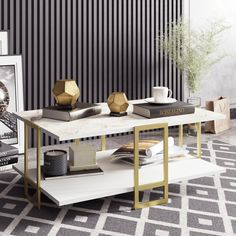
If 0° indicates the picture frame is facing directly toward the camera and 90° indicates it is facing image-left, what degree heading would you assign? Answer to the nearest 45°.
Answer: approximately 0°

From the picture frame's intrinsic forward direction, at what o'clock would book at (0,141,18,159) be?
The book is roughly at 12 o'clock from the picture frame.

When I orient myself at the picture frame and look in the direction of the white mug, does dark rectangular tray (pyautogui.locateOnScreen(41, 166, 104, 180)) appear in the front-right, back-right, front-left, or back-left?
front-right

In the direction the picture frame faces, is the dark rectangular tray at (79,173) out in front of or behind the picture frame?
in front

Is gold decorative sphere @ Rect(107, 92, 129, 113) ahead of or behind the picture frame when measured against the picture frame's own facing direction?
ahead

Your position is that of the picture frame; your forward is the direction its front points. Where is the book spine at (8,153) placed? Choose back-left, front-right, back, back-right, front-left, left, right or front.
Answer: front

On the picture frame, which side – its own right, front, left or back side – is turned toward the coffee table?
front

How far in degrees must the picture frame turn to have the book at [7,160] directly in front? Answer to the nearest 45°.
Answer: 0° — it already faces it

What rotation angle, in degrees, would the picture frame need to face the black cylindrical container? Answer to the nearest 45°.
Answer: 0° — it already faces it
